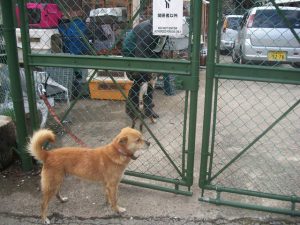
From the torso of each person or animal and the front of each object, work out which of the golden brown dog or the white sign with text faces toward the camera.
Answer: the white sign with text

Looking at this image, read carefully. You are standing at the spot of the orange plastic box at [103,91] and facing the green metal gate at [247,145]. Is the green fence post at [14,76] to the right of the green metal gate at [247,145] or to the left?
right

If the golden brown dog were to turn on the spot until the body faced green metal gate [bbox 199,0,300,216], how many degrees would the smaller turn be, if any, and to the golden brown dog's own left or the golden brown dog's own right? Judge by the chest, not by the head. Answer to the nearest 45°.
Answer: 0° — it already faces it

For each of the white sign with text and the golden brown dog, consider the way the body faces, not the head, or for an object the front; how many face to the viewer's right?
1

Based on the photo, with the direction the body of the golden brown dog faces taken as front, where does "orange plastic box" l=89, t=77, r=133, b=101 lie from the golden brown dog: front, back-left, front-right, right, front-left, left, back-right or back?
left

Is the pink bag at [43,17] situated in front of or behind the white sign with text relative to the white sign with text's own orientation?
behind

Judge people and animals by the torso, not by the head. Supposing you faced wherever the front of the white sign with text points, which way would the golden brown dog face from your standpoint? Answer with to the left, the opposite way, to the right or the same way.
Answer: to the left

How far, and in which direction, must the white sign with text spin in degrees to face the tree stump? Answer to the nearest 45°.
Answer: approximately 90° to its right

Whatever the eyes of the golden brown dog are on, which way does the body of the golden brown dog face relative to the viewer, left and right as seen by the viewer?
facing to the right of the viewer

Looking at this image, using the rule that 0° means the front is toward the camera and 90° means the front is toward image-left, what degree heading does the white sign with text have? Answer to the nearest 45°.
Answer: approximately 0°

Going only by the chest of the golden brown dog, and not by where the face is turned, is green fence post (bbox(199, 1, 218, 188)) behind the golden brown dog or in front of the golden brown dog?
in front

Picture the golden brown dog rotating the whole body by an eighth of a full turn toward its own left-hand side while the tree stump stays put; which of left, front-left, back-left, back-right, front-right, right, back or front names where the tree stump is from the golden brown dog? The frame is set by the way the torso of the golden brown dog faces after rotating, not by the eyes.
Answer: left

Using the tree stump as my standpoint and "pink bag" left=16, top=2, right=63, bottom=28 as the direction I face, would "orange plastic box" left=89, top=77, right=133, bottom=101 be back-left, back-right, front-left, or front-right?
front-right
